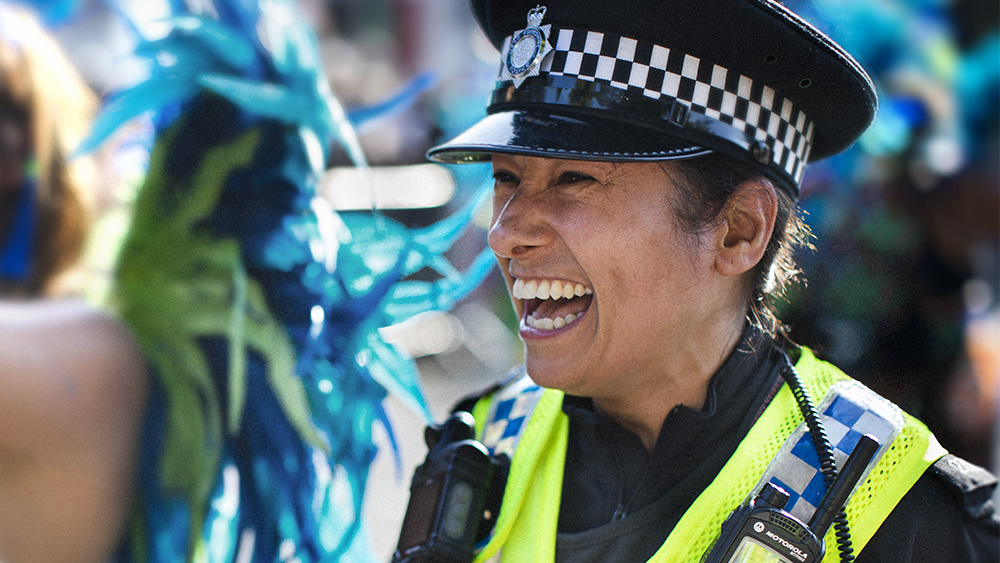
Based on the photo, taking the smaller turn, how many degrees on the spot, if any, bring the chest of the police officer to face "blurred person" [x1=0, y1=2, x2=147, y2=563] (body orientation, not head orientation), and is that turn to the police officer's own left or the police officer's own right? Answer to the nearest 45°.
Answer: approximately 45° to the police officer's own right

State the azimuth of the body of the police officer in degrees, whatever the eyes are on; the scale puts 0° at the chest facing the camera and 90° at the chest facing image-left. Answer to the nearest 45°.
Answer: approximately 45°
